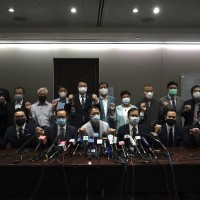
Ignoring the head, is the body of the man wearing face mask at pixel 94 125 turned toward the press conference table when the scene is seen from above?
yes

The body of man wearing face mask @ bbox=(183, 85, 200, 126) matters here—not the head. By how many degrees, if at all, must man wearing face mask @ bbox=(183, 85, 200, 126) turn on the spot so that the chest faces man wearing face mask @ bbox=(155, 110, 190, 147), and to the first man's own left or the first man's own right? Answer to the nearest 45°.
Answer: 0° — they already face them

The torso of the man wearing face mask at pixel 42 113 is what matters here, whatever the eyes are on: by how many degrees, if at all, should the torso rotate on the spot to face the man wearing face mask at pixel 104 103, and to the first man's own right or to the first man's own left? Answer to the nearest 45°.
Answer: approximately 90° to the first man's own left

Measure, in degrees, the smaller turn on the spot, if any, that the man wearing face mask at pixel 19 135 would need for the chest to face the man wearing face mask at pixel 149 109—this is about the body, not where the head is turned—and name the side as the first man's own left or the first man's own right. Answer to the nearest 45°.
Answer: approximately 90° to the first man's own left
